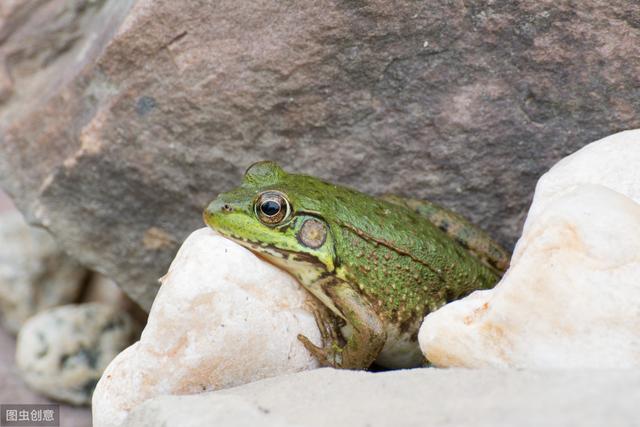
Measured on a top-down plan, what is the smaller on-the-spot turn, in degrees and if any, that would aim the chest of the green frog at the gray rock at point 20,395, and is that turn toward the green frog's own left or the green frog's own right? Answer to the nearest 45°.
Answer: approximately 45° to the green frog's own right

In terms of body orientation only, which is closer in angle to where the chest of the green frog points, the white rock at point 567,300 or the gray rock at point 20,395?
the gray rock

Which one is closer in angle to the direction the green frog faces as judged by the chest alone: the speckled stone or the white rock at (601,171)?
the speckled stone

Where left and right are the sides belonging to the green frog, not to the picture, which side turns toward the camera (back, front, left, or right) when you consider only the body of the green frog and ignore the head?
left

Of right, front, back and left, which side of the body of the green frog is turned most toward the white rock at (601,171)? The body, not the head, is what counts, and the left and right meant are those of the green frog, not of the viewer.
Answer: back

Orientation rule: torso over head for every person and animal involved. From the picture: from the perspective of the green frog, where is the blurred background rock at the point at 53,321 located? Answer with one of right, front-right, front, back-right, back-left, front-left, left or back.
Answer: front-right

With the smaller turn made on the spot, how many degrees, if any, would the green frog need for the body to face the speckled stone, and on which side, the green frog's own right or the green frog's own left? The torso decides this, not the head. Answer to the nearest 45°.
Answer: approximately 45° to the green frog's own right

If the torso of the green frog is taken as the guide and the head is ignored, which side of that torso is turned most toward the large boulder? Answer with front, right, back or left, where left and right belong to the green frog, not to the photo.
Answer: right
